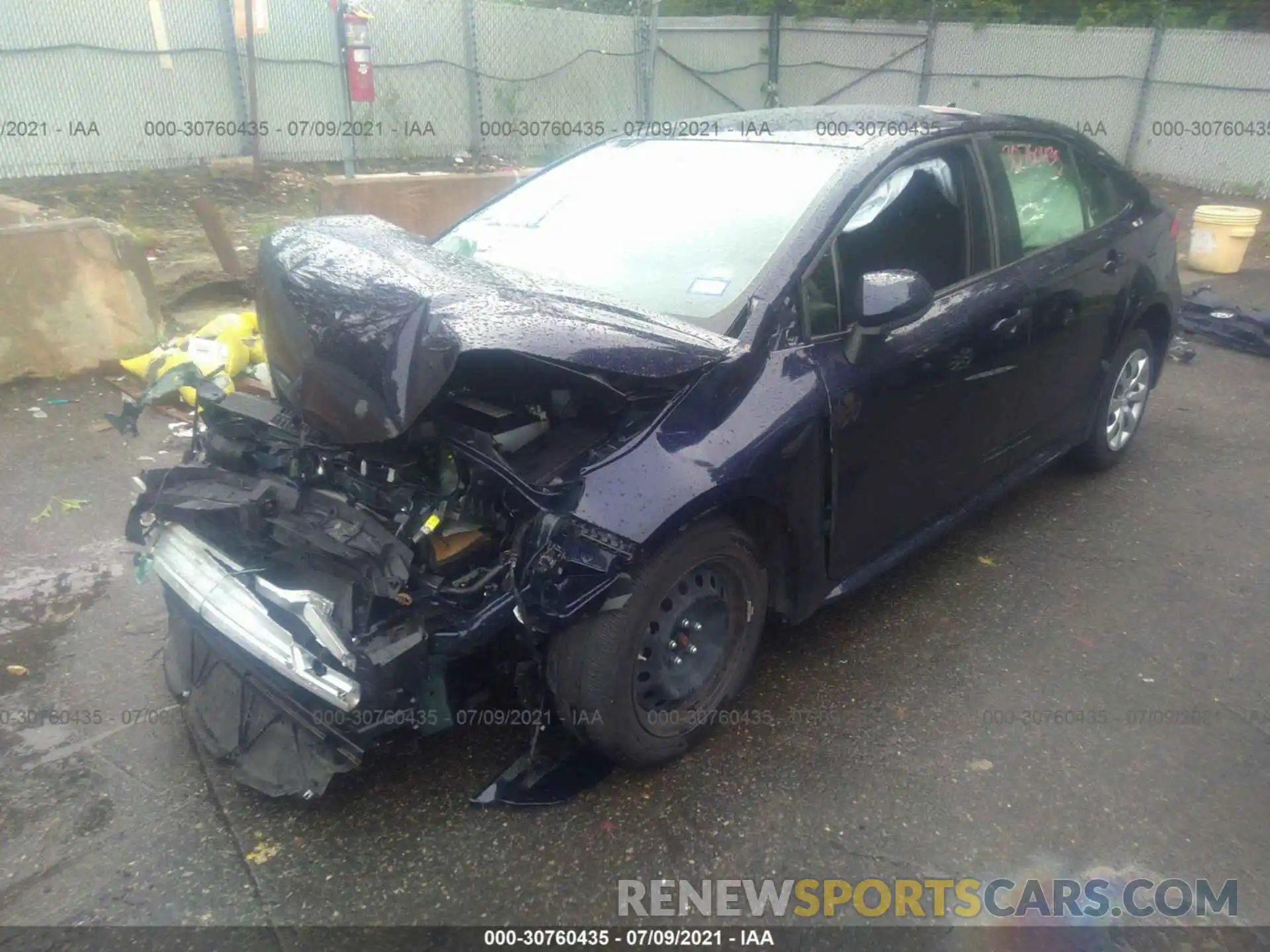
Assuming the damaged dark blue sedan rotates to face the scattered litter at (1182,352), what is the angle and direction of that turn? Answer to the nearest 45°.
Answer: approximately 180°

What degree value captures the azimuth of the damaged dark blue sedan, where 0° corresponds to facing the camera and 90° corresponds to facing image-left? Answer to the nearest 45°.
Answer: approximately 45°

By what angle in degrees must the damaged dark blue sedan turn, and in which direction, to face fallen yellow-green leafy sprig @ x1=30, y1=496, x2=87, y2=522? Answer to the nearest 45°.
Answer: approximately 90° to its right

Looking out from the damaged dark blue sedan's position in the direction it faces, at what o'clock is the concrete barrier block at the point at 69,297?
The concrete barrier block is roughly at 3 o'clock from the damaged dark blue sedan.

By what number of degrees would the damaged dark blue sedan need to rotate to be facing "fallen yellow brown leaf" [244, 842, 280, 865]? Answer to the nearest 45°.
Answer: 0° — it already faces it

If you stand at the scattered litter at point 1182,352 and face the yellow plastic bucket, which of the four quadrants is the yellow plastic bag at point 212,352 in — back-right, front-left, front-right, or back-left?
back-left

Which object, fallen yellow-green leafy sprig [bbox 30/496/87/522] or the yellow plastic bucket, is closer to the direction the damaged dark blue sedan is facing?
the fallen yellow-green leafy sprig

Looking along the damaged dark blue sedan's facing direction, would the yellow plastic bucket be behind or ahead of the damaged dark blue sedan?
behind

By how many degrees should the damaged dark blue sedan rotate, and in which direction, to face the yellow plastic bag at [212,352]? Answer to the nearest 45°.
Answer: approximately 90° to its right

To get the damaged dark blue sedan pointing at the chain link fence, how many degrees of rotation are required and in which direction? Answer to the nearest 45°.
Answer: approximately 135° to its right

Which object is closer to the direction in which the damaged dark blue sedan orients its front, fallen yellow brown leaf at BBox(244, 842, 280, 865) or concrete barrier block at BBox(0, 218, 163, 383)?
the fallen yellow brown leaf
